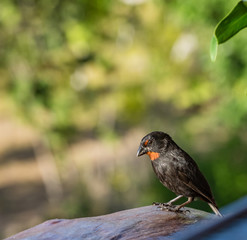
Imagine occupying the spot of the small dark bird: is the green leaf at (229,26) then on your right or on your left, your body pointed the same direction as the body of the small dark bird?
on your left

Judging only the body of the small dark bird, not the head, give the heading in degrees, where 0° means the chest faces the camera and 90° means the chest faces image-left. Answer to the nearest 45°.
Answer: approximately 90°
